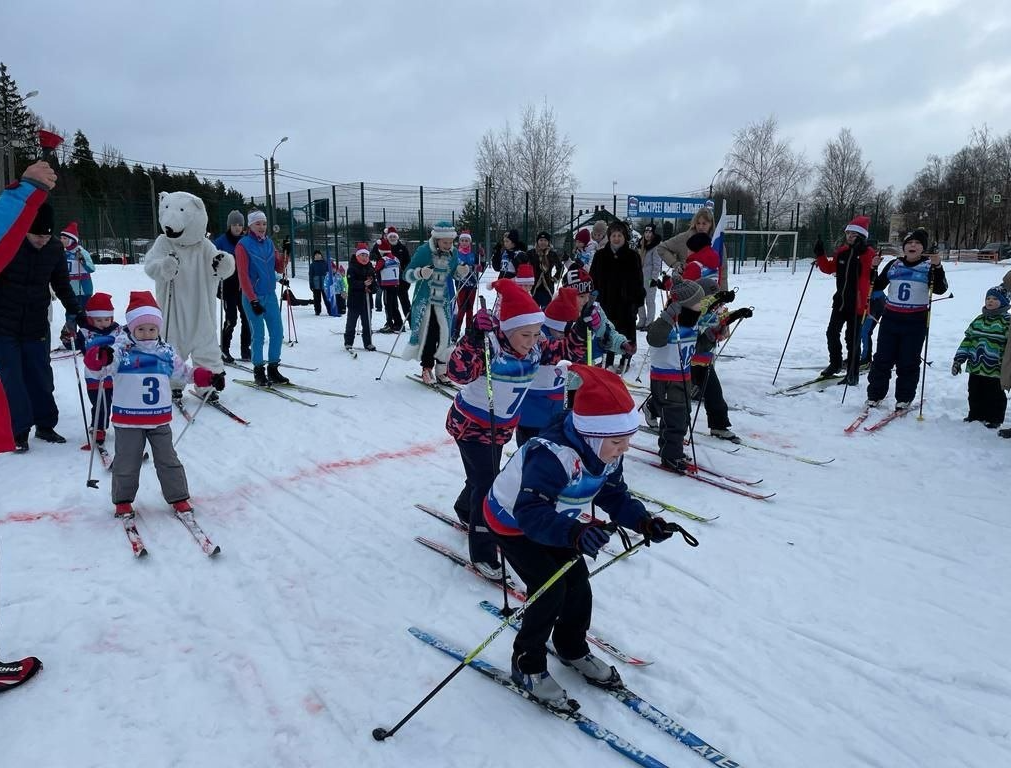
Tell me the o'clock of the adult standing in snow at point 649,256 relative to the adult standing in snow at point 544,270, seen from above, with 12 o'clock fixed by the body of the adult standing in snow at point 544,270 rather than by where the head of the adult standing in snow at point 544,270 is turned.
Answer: the adult standing in snow at point 649,256 is roughly at 8 o'clock from the adult standing in snow at point 544,270.

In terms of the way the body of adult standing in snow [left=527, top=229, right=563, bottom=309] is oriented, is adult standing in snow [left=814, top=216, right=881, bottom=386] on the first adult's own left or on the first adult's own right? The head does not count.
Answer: on the first adult's own left

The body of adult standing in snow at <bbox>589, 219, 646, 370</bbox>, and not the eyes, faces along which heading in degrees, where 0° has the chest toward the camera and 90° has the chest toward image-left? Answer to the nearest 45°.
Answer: approximately 0°

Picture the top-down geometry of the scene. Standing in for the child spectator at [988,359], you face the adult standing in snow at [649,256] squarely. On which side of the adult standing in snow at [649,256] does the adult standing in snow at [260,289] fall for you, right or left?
left

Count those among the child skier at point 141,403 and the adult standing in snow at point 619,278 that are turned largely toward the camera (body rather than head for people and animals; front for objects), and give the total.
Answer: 2

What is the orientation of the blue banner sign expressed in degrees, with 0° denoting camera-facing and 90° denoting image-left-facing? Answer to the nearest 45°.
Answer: approximately 0°

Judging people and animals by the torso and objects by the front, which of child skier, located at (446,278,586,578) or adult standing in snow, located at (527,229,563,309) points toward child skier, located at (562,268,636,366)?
the adult standing in snow
